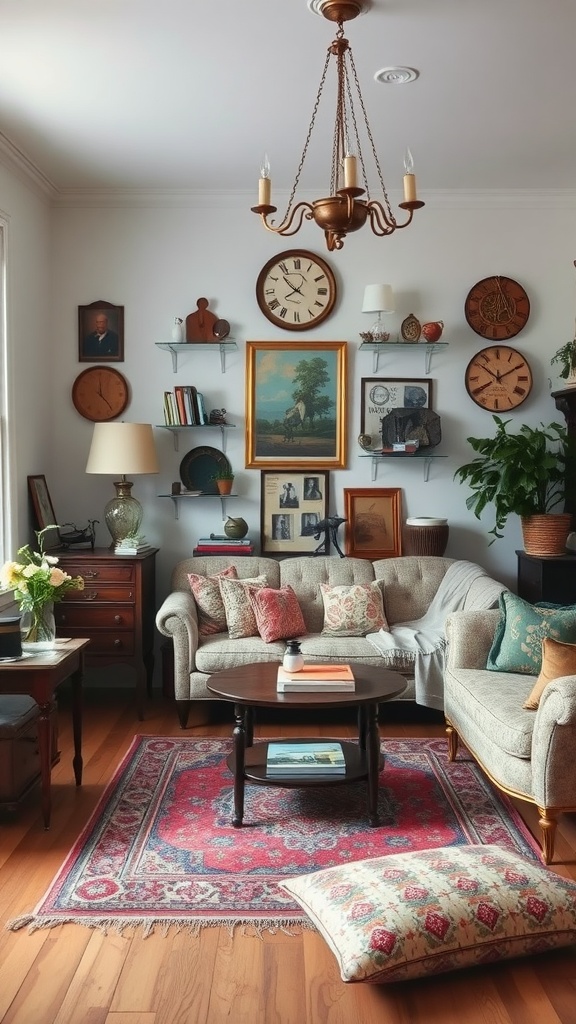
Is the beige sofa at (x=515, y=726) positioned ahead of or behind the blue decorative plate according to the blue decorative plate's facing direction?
ahead

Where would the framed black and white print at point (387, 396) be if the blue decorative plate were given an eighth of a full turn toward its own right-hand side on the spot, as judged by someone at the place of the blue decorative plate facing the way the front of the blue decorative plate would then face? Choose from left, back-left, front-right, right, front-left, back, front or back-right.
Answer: back-left

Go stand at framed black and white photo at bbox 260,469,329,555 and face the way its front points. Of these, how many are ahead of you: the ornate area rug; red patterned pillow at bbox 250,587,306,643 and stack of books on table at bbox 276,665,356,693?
3

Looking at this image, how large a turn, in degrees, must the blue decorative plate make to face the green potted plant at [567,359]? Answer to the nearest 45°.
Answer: approximately 90° to its left
